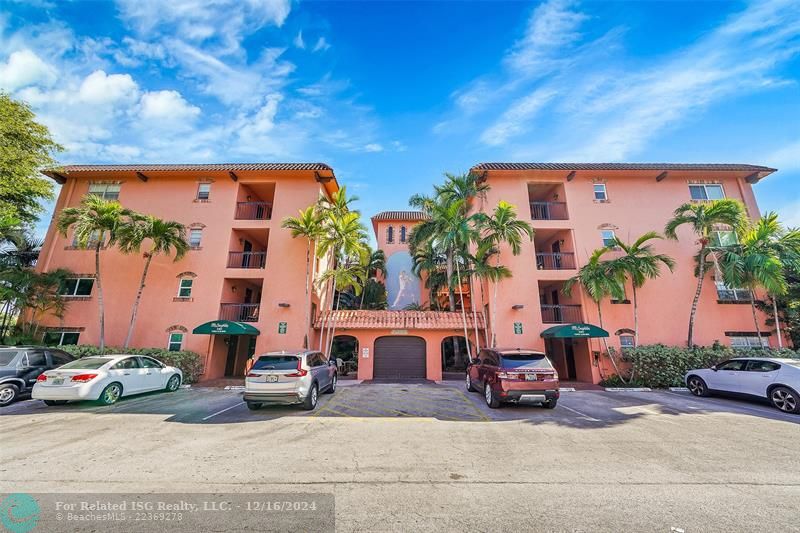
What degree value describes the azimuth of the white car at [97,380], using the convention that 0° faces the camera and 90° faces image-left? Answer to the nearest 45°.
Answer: approximately 225°

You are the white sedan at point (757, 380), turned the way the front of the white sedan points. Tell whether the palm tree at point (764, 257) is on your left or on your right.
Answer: on your right

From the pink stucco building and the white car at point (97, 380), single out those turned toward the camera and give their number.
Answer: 1

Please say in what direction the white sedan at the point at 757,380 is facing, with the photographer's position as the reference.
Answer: facing away from the viewer and to the left of the viewer

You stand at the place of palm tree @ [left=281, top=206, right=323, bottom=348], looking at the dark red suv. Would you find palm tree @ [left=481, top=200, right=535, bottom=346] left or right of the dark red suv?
left

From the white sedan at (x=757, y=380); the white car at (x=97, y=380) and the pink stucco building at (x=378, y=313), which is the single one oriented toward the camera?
the pink stucco building

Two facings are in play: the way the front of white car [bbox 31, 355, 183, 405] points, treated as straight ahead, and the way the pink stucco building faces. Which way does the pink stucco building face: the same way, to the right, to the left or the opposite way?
the opposite way

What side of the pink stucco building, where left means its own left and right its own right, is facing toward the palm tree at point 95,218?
right
